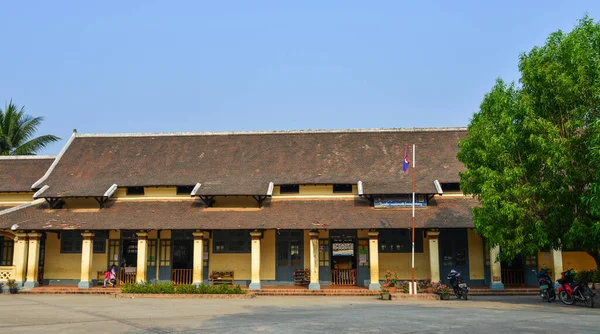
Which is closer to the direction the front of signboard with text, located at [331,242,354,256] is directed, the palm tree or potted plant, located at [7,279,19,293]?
the potted plant

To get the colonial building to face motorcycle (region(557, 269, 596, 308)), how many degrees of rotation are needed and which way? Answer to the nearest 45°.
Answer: approximately 45° to its left

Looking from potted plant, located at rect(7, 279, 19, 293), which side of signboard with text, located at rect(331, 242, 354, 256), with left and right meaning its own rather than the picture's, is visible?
right

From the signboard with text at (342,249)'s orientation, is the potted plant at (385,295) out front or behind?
out front

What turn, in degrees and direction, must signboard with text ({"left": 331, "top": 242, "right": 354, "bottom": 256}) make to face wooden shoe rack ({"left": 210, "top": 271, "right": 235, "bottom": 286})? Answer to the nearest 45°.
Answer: approximately 90° to its right
